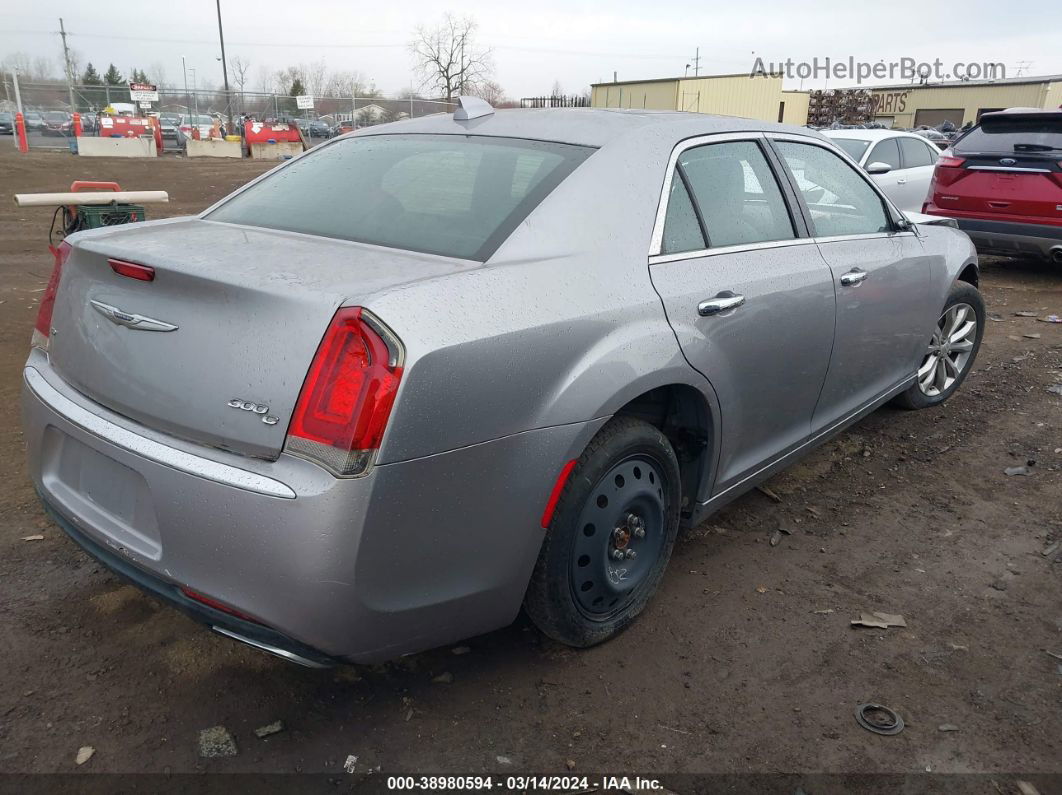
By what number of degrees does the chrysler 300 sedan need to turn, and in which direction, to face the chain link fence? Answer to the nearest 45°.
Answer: approximately 45° to its left

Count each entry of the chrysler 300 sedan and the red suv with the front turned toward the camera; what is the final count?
0

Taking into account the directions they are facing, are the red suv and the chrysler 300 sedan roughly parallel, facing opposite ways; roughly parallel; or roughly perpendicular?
roughly parallel

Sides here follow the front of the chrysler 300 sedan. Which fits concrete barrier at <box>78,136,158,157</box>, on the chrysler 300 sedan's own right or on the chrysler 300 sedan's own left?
on the chrysler 300 sedan's own left

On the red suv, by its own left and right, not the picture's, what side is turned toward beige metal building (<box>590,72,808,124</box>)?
front

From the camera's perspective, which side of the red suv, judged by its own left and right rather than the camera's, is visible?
back

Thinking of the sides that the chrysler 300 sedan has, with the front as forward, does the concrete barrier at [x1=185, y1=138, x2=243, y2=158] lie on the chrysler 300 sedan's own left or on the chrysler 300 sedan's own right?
on the chrysler 300 sedan's own left

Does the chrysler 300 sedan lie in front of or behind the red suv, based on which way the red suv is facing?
behind

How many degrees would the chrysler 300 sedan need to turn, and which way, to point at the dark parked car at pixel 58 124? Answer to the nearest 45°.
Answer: approximately 90° to its left

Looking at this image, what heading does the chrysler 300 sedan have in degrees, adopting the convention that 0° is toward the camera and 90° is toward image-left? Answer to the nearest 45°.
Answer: approximately 225°

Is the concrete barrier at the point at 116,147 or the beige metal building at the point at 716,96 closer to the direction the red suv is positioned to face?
the beige metal building

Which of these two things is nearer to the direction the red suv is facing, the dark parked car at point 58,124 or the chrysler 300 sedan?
the dark parked car

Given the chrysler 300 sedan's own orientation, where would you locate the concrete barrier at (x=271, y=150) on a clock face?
The concrete barrier is roughly at 10 o'clock from the chrysler 300 sedan.

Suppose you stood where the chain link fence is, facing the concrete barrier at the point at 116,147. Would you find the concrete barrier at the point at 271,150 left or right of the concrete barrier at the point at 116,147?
left
